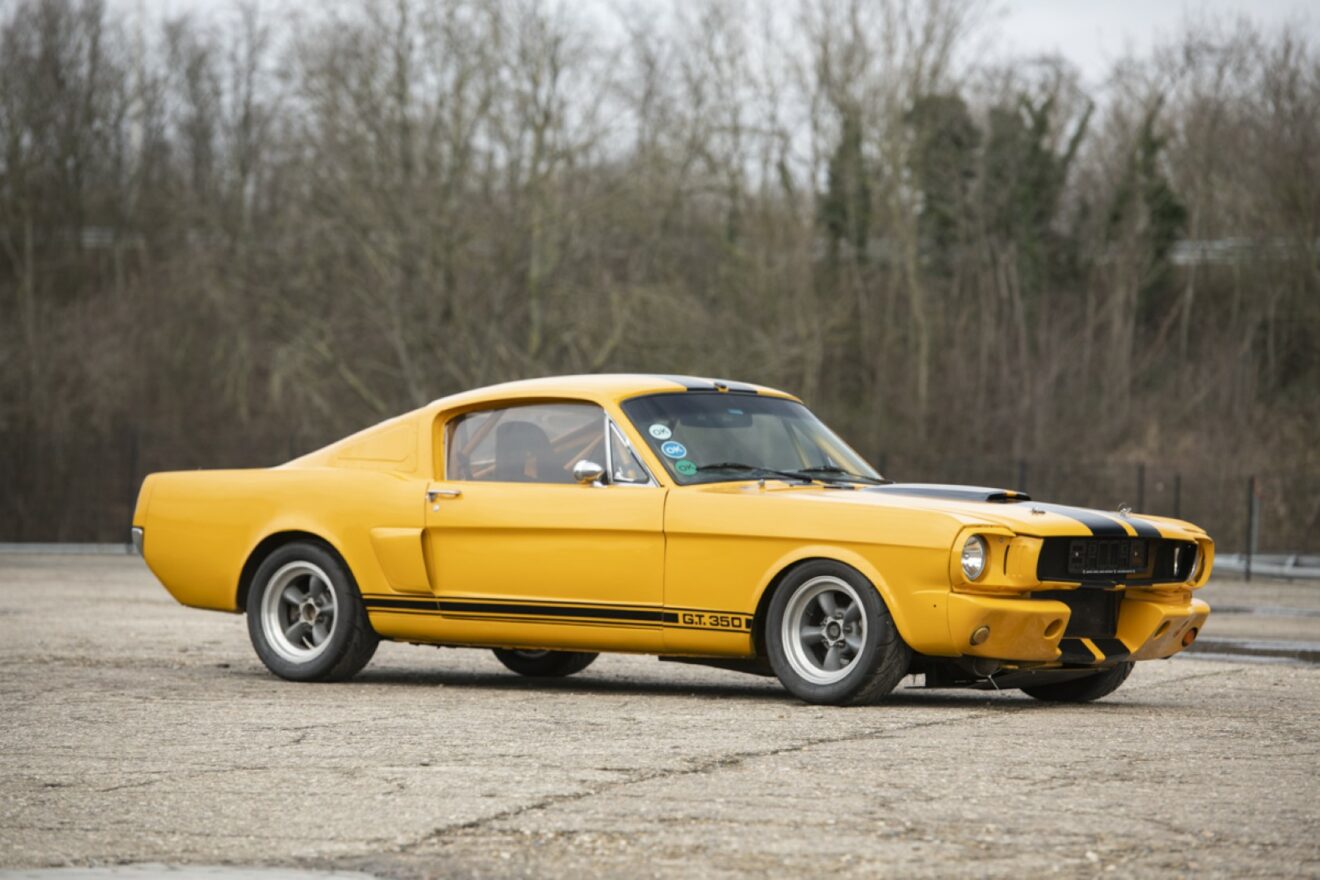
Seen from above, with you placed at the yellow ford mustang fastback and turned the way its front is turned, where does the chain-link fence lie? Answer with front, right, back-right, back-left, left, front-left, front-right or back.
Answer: back-left

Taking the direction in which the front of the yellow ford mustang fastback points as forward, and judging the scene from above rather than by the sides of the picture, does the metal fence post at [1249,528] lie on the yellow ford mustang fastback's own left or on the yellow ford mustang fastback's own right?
on the yellow ford mustang fastback's own left

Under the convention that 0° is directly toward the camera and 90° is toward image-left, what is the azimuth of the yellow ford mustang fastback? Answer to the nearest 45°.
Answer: approximately 315°
